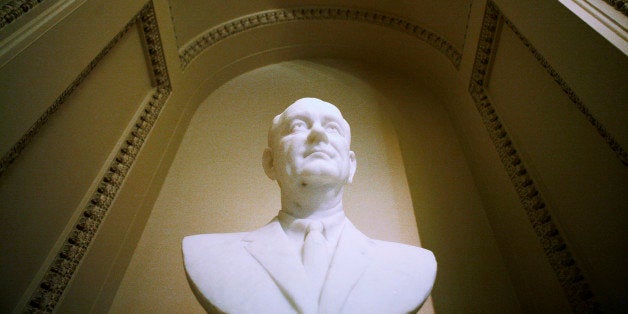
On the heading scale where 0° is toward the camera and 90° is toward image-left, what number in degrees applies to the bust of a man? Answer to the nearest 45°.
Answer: approximately 0°
